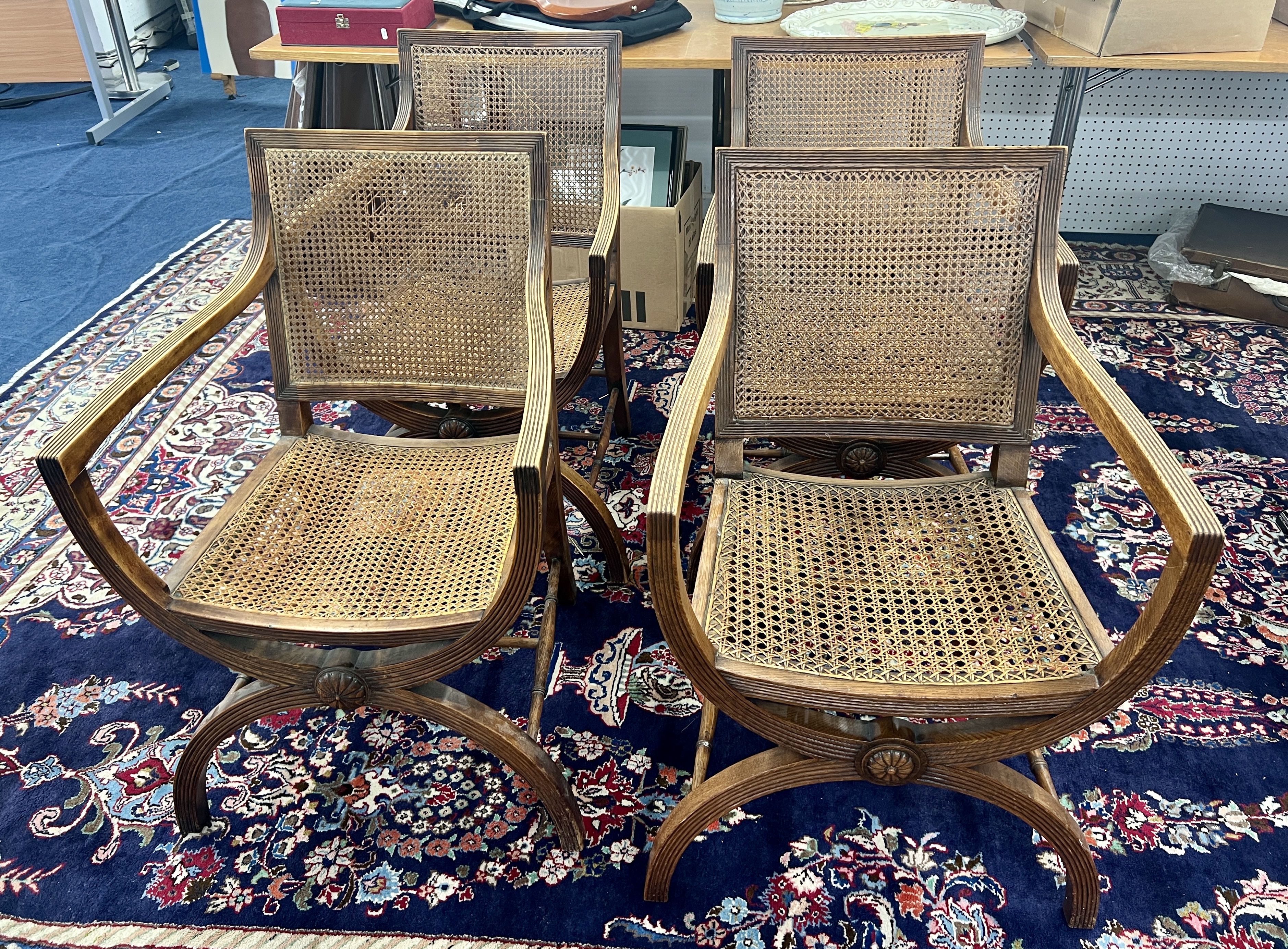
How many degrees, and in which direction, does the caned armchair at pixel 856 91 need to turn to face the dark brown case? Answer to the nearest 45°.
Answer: approximately 135° to its left

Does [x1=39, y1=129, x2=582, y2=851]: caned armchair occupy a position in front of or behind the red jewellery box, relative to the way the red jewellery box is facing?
in front

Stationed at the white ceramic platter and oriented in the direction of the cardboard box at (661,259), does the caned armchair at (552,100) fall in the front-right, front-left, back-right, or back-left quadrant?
front-left

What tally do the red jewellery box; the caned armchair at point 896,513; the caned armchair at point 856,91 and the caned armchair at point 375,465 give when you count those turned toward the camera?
4

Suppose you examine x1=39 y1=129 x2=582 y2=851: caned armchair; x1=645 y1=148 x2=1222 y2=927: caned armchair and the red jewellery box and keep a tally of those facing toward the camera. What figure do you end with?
3

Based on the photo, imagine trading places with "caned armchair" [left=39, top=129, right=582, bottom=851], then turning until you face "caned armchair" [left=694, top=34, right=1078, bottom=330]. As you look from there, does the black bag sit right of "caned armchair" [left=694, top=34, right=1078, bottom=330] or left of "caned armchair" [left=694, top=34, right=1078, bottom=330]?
left

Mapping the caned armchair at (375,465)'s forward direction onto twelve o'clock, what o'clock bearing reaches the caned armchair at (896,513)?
the caned armchair at (896,513) is roughly at 10 o'clock from the caned armchair at (375,465).

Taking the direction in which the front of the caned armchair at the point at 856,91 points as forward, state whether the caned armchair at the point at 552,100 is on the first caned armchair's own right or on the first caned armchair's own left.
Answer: on the first caned armchair's own right

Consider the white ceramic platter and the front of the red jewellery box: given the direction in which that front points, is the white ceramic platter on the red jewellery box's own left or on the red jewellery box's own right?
on the red jewellery box's own left

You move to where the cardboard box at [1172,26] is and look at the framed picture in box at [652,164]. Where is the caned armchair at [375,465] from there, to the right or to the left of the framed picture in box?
left

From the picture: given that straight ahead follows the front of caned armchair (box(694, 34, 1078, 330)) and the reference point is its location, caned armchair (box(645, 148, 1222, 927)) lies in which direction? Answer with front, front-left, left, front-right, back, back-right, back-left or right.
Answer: front

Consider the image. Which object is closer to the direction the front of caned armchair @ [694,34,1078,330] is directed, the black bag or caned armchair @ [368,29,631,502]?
the caned armchair

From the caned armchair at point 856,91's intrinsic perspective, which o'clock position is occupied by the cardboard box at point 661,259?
The cardboard box is roughly at 4 o'clock from the caned armchair.

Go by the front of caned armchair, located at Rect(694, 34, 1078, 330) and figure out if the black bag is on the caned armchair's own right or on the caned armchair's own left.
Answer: on the caned armchair's own right

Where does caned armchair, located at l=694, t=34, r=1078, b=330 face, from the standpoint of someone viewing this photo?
facing the viewer

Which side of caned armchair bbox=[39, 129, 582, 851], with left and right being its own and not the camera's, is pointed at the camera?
front

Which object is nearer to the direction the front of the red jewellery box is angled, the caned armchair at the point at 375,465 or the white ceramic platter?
the caned armchair

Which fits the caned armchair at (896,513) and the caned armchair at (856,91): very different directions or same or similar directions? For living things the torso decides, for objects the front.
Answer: same or similar directions
